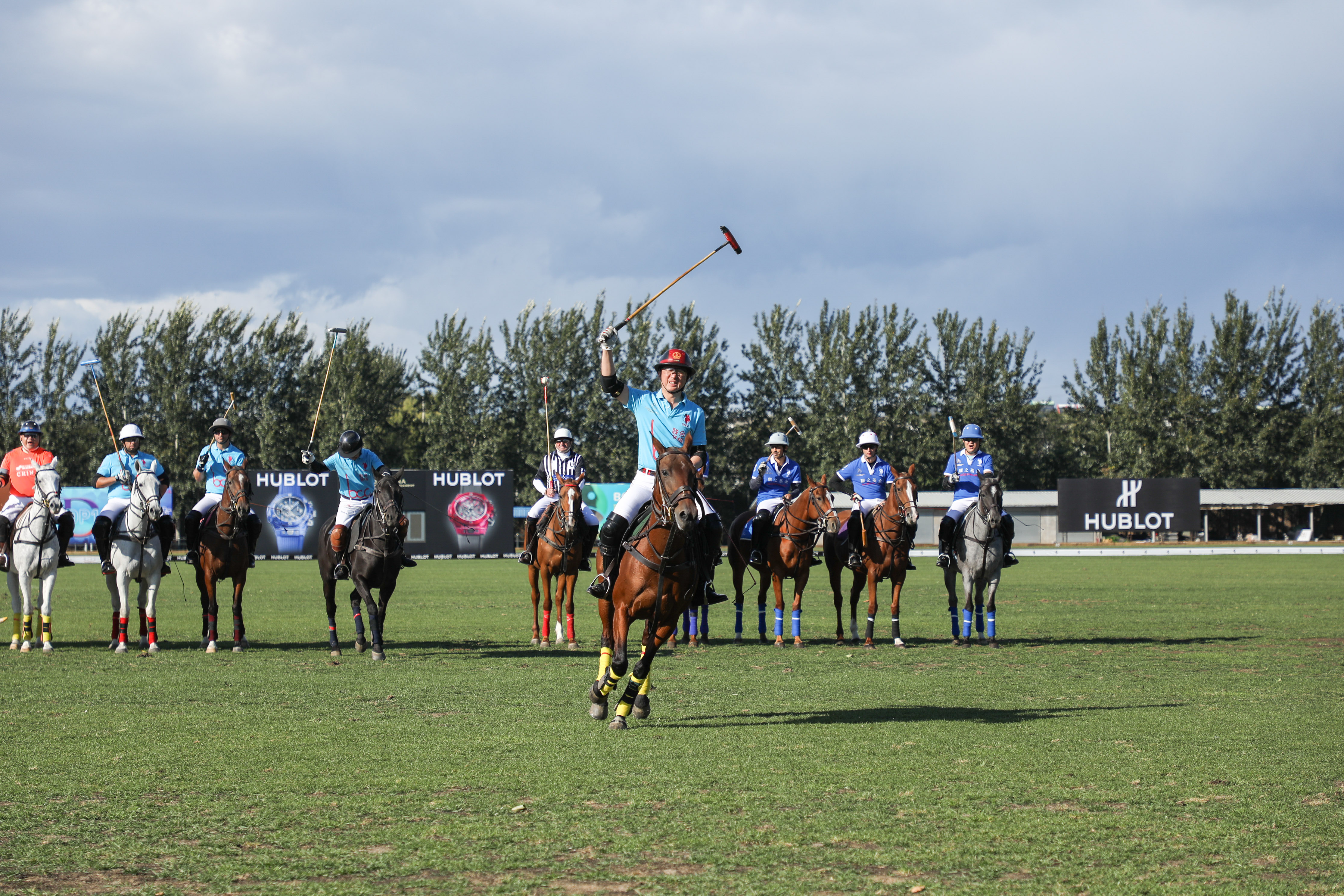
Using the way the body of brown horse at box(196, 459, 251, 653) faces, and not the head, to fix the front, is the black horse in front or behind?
in front

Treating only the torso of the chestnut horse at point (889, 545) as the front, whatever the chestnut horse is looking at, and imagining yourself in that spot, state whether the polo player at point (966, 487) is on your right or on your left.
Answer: on your left

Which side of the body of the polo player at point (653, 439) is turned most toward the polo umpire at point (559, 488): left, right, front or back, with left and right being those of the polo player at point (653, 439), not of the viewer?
back

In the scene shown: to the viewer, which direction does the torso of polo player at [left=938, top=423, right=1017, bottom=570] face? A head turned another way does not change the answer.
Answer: toward the camera

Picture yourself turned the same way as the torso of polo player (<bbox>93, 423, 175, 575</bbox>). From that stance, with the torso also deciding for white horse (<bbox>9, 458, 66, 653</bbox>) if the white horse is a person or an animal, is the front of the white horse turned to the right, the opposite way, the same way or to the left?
the same way

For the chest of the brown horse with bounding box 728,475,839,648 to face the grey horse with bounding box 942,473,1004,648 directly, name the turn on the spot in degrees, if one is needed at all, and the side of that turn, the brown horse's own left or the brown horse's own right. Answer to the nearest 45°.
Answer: approximately 45° to the brown horse's own left

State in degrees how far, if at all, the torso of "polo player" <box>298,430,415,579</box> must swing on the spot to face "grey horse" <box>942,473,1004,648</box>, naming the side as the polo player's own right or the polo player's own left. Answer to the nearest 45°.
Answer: approximately 90° to the polo player's own left

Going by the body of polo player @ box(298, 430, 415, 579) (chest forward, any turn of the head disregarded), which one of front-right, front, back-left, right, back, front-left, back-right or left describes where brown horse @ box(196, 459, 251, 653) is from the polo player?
back-right

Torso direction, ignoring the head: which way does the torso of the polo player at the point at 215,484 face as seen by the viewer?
toward the camera

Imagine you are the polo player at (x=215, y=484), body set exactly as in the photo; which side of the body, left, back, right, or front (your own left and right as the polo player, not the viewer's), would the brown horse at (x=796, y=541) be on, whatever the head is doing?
left

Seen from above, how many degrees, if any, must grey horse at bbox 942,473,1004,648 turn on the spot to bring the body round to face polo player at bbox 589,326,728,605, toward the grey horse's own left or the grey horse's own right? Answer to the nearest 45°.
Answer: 0° — it already faces them

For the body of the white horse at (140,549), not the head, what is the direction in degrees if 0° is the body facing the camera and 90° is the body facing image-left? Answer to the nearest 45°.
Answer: approximately 0°

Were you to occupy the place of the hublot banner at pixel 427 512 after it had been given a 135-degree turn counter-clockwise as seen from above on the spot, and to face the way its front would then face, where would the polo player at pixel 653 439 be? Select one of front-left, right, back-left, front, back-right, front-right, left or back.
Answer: back-right

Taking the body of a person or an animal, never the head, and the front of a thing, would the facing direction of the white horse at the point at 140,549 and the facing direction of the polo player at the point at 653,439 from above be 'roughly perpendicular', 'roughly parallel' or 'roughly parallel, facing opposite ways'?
roughly parallel

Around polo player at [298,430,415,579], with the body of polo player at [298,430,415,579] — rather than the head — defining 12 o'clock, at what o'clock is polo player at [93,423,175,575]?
polo player at [93,423,175,575] is roughly at 4 o'clock from polo player at [298,430,415,579].

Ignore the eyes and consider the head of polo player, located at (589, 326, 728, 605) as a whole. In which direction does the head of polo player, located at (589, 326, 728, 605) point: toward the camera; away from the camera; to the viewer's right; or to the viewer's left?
toward the camera

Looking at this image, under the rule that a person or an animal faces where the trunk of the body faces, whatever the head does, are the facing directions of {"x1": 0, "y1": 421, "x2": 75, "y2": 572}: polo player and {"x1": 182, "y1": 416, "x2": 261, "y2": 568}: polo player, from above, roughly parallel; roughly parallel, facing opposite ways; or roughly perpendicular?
roughly parallel

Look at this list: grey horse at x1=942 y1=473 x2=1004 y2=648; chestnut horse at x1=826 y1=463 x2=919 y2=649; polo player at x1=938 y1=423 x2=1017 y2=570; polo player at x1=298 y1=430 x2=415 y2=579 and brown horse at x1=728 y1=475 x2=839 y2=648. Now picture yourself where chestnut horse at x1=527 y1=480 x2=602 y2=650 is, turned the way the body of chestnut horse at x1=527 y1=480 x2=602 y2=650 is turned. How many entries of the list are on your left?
4

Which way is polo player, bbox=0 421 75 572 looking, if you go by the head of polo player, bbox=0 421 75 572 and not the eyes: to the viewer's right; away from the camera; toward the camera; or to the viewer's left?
toward the camera

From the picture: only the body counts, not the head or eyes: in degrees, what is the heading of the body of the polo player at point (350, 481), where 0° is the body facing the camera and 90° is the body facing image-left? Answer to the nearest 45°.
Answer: approximately 0°

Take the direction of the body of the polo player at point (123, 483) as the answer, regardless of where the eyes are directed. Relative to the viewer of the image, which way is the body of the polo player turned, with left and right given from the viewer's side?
facing the viewer
